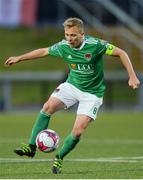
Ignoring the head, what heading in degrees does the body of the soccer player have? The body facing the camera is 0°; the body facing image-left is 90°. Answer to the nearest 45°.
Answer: approximately 45°
